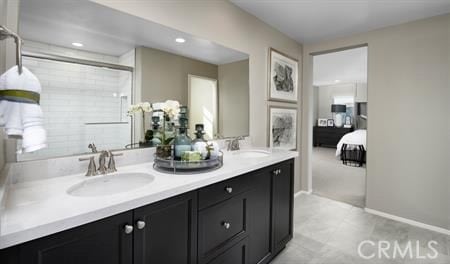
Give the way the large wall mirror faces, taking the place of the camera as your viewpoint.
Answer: facing the viewer and to the right of the viewer

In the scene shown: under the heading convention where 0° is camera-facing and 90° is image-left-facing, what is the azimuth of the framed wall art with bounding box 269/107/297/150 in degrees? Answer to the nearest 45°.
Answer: approximately 315°

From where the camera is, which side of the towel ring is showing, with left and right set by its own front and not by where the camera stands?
right

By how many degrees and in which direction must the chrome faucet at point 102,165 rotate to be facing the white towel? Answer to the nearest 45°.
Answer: approximately 45° to its right

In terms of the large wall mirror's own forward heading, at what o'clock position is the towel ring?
The towel ring is roughly at 2 o'clock from the large wall mirror.

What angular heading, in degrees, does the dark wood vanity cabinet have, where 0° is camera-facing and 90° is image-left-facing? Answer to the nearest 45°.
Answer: approximately 315°

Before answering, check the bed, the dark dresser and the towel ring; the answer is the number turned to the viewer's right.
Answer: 1

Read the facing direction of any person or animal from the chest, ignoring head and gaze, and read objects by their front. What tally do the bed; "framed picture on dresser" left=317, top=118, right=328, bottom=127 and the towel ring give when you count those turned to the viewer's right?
1

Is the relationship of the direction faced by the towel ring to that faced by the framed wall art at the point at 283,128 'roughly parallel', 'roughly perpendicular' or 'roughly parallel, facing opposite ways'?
roughly perpendicular

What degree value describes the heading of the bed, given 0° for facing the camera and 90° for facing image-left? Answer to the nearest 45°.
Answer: approximately 0°

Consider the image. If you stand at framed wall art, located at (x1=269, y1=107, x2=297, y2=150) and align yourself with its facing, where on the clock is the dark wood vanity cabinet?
The dark wood vanity cabinet is roughly at 2 o'clock from the framed wall art.

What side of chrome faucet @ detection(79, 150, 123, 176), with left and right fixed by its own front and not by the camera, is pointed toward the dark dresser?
left
